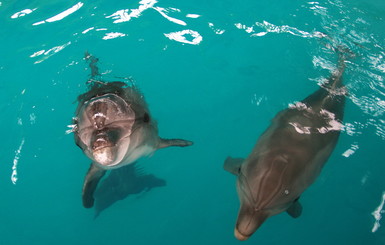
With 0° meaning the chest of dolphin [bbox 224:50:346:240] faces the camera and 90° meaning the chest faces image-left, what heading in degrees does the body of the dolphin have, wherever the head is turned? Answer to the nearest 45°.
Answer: approximately 45°

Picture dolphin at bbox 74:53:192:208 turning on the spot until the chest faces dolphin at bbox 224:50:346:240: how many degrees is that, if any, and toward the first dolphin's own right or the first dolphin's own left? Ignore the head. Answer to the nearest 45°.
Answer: approximately 90° to the first dolphin's own left

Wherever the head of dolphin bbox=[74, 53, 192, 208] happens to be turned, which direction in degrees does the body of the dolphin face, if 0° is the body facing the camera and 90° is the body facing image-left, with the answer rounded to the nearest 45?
approximately 0°
